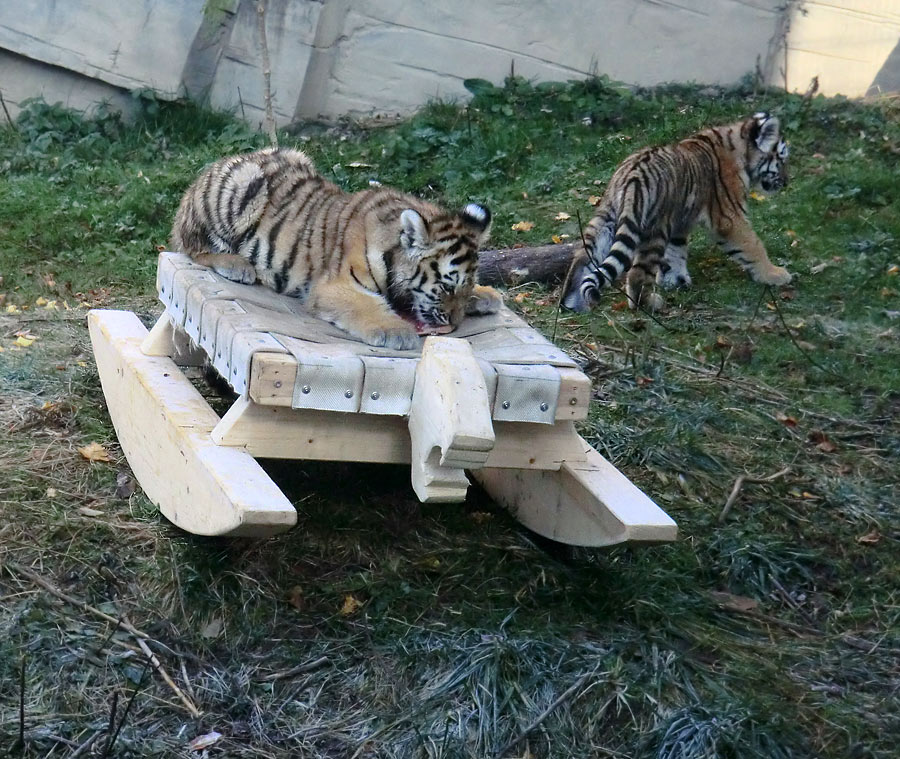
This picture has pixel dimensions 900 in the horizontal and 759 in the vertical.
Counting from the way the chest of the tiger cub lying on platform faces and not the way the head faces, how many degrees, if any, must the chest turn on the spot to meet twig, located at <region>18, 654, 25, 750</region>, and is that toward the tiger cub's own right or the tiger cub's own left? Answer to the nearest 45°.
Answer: approximately 45° to the tiger cub's own right

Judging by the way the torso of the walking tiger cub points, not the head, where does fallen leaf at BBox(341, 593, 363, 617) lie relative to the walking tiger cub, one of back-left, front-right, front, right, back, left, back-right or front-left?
back-right

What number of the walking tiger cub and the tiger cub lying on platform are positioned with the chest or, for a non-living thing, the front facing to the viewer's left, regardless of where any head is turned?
0

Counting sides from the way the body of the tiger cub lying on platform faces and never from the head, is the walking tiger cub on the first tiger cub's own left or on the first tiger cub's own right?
on the first tiger cub's own left

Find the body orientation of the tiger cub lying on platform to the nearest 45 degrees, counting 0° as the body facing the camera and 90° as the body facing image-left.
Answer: approximately 315°

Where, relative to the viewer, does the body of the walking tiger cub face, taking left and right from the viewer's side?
facing away from the viewer and to the right of the viewer

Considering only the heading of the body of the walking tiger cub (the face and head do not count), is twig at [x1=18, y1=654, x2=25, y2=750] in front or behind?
behind

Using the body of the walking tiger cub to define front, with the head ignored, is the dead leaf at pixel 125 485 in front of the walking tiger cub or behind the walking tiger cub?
behind

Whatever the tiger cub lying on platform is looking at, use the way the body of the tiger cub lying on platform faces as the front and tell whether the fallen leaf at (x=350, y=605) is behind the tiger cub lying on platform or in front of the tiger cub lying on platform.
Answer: in front

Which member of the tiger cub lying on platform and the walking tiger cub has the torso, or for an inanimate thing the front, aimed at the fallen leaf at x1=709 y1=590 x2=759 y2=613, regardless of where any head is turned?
the tiger cub lying on platform

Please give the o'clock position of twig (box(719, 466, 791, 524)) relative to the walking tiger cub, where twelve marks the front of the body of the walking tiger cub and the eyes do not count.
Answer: The twig is roughly at 4 o'clock from the walking tiger cub.

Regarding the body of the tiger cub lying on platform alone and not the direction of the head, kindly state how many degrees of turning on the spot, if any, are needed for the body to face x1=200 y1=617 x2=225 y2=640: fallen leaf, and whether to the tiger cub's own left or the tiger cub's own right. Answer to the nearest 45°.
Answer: approximately 45° to the tiger cub's own right
